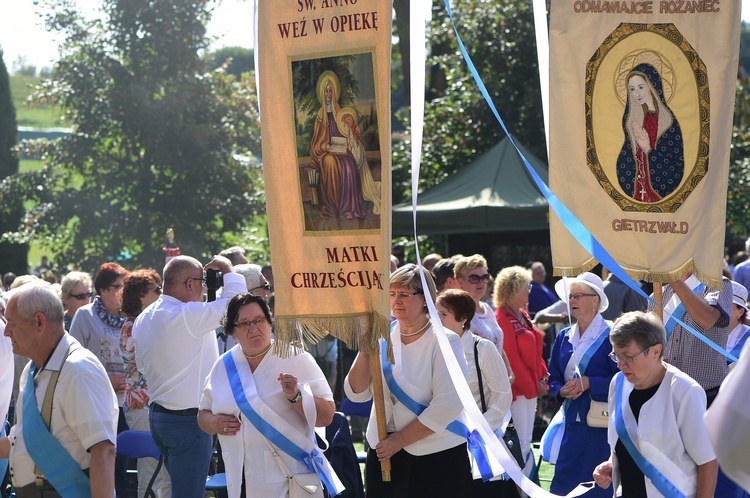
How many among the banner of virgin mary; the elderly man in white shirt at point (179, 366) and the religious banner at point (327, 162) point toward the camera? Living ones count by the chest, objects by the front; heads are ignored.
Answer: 2

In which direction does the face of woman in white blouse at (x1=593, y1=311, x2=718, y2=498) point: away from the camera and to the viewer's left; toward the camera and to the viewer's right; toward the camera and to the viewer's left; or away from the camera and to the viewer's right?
toward the camera and to the viewer's left

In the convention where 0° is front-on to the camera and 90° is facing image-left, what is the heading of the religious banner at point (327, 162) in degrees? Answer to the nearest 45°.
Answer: approximately 0°

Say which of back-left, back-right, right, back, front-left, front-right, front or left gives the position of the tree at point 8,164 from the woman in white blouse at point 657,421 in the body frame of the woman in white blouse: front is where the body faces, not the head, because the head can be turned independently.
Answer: right

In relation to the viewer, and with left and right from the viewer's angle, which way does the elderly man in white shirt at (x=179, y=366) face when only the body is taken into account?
facing away from the viewer and to the right of the viewer

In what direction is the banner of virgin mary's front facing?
toward the camera

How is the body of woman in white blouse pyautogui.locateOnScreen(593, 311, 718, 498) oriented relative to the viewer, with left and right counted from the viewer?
facing the viewer and to the left of the viewer

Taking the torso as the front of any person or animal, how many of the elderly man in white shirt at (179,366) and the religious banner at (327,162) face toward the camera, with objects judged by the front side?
1

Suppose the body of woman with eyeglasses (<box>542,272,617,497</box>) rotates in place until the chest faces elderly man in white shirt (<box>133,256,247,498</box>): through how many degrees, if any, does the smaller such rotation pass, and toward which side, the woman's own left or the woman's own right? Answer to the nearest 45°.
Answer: approximately 45° to the woman's own right

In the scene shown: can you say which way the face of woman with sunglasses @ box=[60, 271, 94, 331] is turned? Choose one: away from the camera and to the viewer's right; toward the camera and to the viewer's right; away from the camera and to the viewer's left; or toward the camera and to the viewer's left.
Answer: toward the camera and to the viewer's right

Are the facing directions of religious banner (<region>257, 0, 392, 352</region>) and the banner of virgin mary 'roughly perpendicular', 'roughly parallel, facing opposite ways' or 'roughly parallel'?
roughly parallel

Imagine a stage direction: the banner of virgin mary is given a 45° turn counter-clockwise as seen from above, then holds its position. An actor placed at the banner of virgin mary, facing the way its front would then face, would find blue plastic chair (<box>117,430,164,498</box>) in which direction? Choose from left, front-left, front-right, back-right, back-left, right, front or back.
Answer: back-right

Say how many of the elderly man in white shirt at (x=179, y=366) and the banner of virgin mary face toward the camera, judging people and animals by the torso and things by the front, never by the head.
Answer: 1

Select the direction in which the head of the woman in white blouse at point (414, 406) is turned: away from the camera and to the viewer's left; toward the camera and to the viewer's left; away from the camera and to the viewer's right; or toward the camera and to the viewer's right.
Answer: toward the camera and to the viewer's left

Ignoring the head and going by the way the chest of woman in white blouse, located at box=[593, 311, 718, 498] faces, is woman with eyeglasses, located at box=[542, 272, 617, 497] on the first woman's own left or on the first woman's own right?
on the first woman's own right
